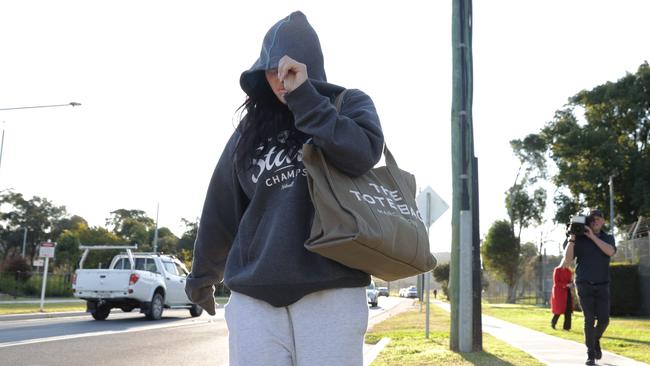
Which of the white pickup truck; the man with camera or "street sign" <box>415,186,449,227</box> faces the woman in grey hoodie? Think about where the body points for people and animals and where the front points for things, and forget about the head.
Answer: the man with camera

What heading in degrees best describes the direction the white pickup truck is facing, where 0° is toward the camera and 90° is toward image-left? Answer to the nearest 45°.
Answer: approximately 225°

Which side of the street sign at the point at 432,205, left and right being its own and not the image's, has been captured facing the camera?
back

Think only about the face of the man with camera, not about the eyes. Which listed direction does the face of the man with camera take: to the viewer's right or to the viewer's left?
to the viewer's left

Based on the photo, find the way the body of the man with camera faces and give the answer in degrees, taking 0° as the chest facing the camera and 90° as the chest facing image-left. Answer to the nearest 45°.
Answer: approximately 0°

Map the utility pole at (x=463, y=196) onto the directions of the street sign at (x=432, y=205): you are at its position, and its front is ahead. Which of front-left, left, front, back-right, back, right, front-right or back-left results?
back

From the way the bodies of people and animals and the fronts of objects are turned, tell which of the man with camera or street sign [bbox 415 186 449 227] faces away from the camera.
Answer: the street sign

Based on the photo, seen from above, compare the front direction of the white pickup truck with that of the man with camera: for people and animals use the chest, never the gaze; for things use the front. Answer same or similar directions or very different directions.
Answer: very different directions

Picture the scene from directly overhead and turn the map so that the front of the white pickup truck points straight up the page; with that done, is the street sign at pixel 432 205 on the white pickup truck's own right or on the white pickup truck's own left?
on the white pickup truck's own right

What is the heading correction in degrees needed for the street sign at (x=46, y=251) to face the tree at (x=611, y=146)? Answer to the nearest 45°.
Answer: approximately 90° to its left

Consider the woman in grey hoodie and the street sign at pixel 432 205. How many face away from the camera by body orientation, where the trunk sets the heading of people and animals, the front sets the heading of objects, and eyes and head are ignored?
1

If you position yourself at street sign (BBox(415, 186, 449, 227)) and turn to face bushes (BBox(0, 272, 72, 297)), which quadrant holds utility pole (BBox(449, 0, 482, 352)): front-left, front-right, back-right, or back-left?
back-left

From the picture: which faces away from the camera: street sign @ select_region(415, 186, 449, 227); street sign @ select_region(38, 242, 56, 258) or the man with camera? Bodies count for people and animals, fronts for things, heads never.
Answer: street sign @ select_region(415, 186, 449, 227)
